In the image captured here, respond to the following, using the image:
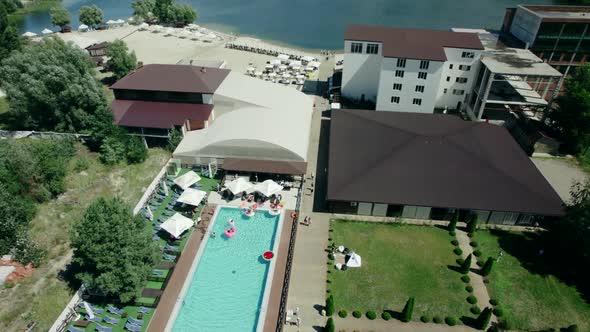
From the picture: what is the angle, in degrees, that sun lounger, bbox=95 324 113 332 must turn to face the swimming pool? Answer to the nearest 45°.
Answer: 0° — it already faces it

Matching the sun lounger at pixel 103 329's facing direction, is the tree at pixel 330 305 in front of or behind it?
in front

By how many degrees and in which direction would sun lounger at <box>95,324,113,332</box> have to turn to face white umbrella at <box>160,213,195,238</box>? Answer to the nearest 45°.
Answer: approximately 45° to its left

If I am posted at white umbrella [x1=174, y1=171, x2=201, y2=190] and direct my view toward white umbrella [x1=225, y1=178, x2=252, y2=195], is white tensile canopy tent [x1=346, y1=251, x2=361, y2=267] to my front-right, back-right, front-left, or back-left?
front-right

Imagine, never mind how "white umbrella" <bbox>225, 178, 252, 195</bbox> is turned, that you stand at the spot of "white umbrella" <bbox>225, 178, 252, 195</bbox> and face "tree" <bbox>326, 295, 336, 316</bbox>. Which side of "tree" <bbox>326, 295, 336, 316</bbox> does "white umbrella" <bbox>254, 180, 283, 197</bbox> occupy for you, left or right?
left

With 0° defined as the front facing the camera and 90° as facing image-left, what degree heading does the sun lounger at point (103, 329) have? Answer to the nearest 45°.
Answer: approximately 270°

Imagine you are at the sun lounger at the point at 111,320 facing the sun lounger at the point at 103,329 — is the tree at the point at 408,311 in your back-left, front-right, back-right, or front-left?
back-left

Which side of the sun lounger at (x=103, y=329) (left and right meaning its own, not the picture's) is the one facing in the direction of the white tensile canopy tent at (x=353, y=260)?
front

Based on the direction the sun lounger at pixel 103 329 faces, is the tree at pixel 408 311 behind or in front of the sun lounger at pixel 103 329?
in front
